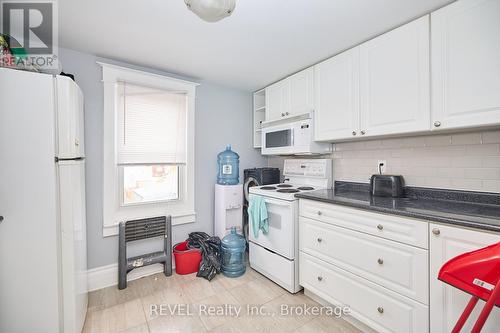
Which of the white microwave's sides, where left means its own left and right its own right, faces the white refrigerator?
front

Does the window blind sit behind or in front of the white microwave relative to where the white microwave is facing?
in front

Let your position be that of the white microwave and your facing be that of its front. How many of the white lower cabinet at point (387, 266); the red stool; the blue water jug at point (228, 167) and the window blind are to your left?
2

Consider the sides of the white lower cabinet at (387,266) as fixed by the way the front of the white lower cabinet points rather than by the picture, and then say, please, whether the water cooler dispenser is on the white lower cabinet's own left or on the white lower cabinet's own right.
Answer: on the white lower cabinet's own right

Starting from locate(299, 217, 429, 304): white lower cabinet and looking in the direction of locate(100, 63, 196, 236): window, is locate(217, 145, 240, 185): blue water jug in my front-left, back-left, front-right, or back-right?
front-right

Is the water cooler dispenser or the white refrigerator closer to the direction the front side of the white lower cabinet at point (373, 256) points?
the white refrigerator

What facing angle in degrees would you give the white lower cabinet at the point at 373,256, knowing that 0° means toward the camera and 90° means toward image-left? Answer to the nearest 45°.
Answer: approximately 45°

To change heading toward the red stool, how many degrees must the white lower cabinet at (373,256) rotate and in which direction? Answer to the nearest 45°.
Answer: approximately 90° to its left

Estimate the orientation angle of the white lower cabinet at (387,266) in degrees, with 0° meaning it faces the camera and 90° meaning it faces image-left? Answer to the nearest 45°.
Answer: approximately 45°
